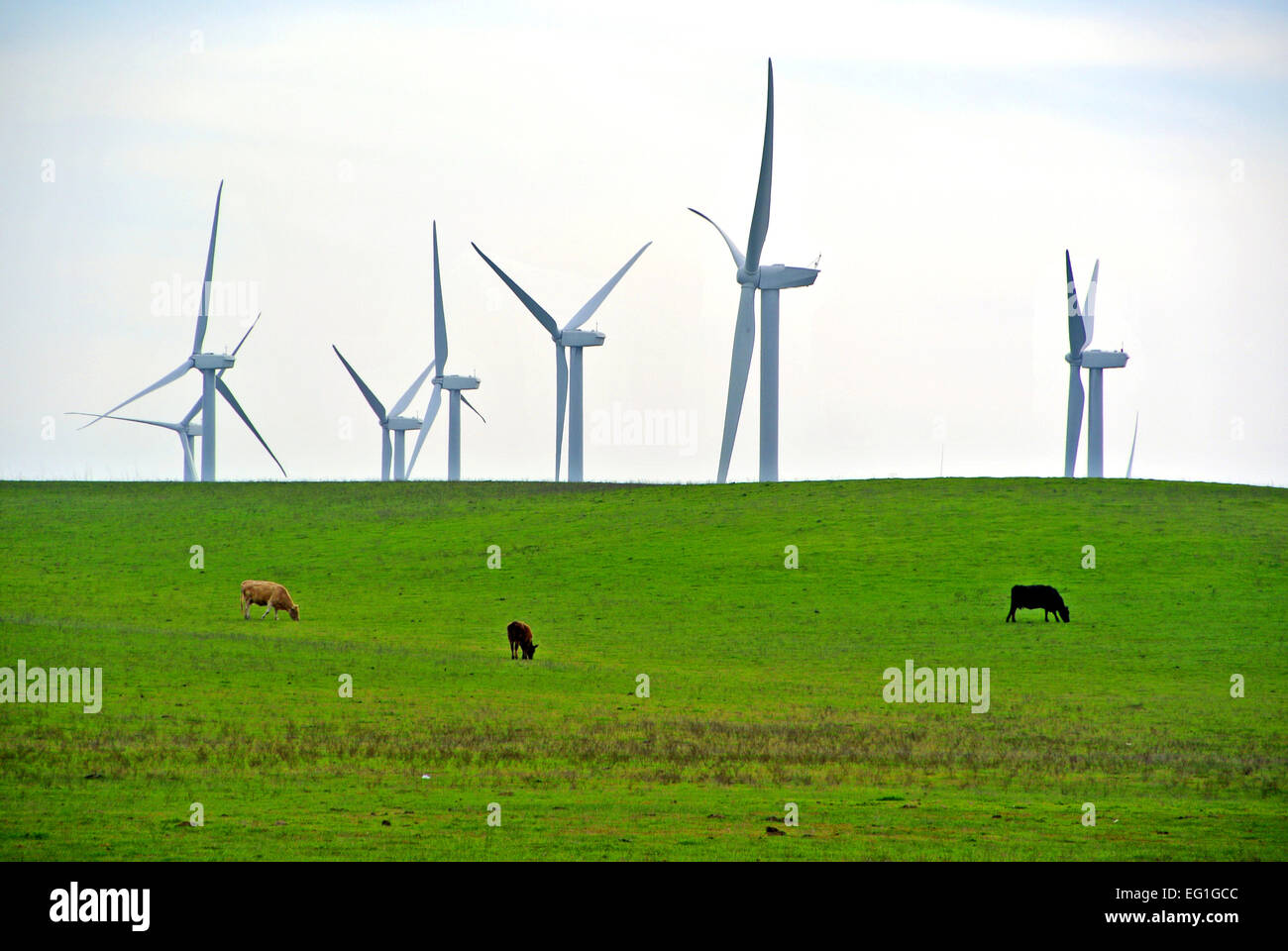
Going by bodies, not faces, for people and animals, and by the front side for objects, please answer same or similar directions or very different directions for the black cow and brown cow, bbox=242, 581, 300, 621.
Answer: same or similar directions

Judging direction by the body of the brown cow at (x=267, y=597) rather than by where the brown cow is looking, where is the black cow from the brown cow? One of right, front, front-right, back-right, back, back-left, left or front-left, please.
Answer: front

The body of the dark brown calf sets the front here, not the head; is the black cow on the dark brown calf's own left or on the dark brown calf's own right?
on the dark brown calf's own left

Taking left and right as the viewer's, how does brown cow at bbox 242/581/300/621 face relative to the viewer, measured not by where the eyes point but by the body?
facing to the right of the viewer

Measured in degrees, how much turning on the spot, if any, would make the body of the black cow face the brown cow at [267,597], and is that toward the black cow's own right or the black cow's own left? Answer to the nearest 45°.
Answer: approximately 180°

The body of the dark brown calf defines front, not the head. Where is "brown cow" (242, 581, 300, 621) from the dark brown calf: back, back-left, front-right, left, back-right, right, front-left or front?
back

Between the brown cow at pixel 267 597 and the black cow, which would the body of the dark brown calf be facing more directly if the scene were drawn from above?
the black cow

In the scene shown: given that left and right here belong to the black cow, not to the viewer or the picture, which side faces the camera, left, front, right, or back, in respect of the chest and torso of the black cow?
right

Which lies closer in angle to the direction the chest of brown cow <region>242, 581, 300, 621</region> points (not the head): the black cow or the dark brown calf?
the black cow

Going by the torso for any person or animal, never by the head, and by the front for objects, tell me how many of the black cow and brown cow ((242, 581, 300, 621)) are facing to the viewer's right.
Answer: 2
